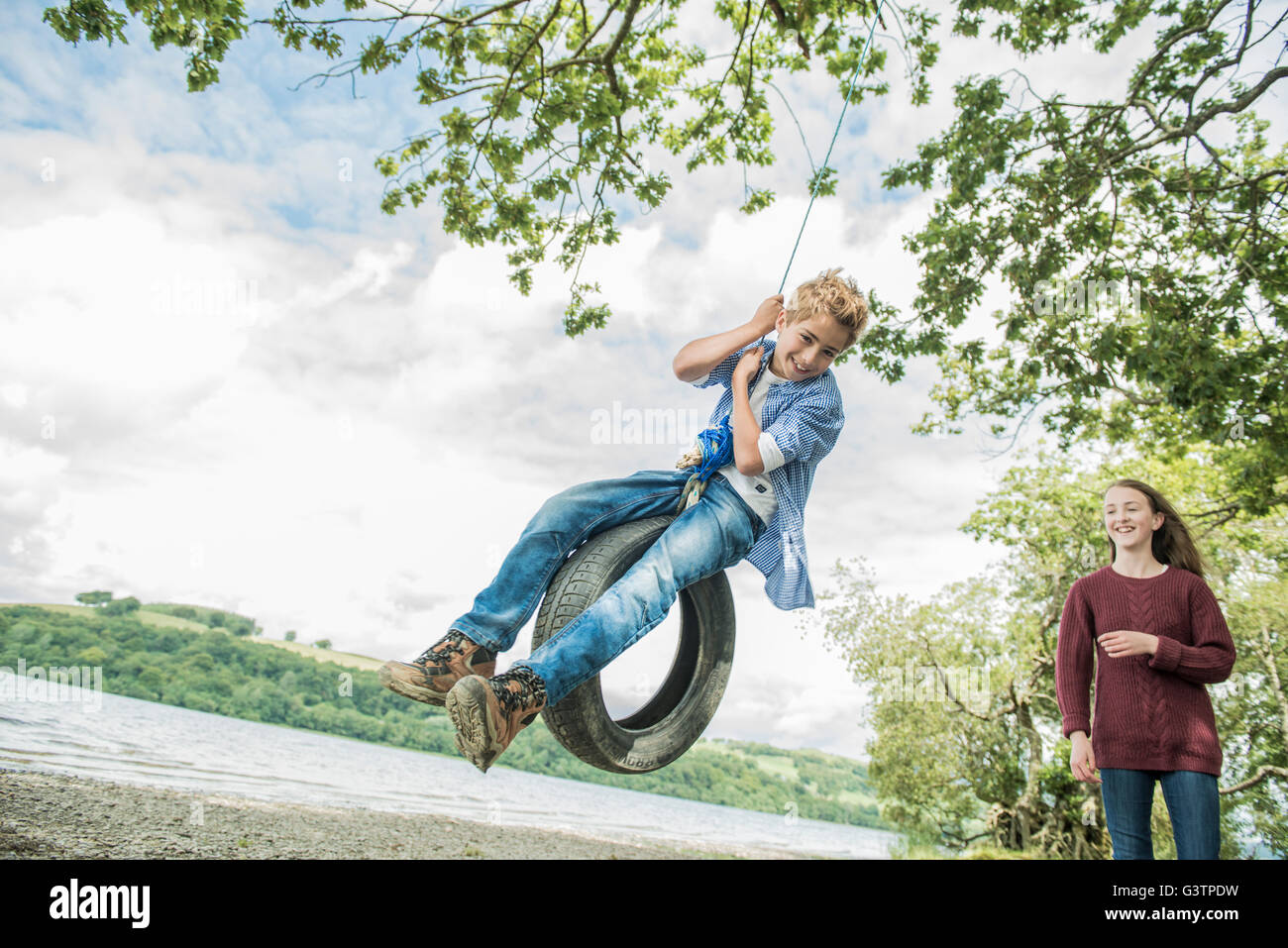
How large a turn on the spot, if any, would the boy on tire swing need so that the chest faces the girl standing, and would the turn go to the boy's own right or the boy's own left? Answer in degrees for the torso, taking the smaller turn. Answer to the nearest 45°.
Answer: approximately 135° to the boy's own left

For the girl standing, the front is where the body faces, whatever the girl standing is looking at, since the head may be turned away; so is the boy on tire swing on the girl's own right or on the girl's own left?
on the girl's own right

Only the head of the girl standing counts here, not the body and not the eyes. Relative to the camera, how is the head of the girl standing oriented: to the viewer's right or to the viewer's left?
to the viewer's left

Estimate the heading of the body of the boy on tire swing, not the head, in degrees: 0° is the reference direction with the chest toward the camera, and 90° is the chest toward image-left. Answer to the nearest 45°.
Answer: approximately 45°

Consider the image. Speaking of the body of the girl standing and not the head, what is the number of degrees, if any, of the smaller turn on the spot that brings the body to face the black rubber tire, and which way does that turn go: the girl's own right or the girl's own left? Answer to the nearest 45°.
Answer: approximately 45° to the girl's own right

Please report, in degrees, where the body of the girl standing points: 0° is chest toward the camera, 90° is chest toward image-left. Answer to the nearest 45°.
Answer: approximately 0°
